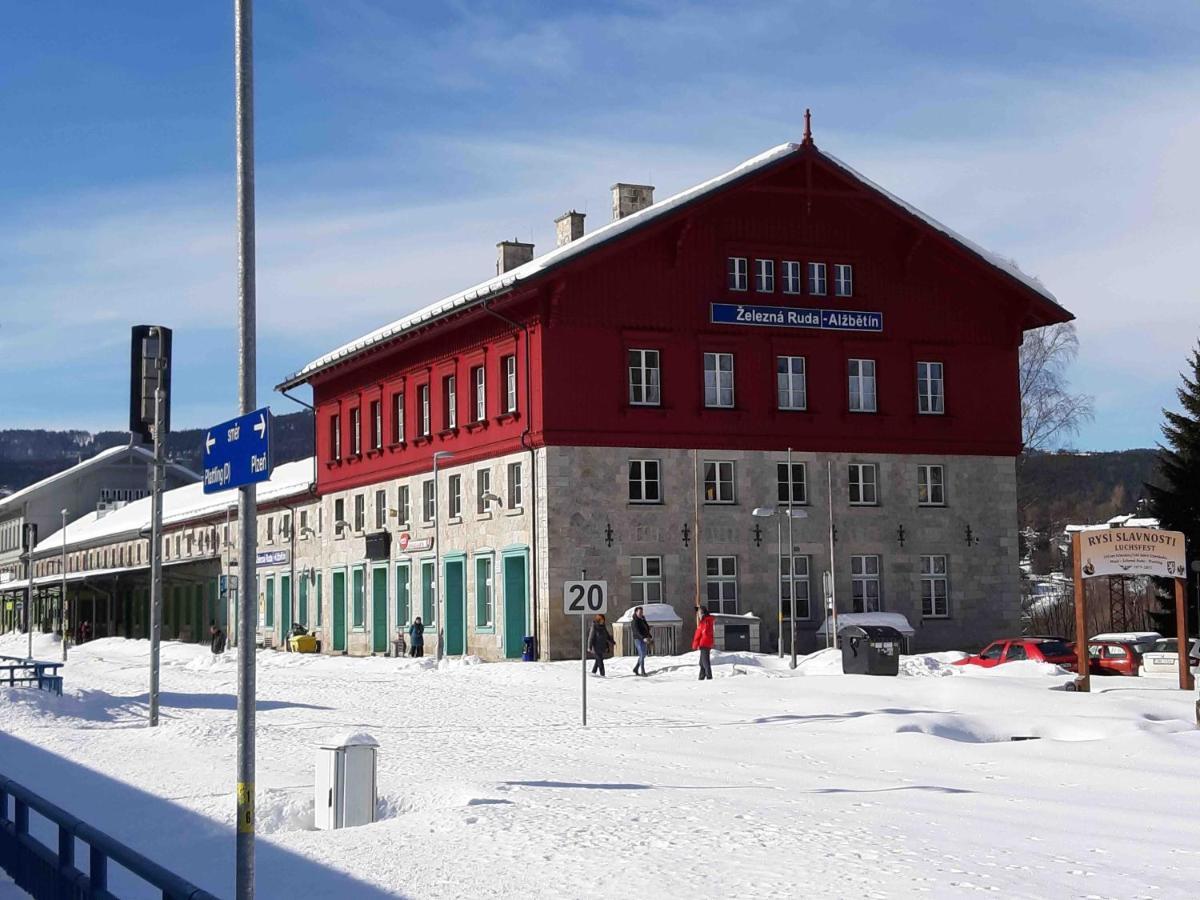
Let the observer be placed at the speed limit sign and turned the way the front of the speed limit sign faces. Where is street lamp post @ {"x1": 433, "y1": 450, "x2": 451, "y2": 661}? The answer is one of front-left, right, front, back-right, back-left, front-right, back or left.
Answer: back

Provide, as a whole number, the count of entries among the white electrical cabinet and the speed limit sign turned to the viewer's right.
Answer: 0

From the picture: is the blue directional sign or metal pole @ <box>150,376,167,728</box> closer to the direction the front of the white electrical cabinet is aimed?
the blue directional sign

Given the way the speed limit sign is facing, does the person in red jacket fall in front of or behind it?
behind

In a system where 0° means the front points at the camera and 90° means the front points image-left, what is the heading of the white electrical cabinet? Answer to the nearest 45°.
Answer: approximately 45°

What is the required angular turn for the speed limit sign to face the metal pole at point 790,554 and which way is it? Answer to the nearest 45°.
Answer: approximately 180°

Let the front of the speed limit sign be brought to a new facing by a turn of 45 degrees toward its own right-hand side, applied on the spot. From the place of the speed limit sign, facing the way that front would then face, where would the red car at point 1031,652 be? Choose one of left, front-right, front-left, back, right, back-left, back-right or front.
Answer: back

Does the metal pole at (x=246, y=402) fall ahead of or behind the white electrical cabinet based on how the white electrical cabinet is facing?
ahead

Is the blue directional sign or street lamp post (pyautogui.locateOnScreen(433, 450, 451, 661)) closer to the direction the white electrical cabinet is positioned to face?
the blue directional sign

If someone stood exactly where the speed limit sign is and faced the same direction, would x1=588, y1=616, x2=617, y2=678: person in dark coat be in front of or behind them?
behind

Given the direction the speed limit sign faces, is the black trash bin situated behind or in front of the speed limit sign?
behind

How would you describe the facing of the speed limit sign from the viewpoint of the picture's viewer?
facing the viewer

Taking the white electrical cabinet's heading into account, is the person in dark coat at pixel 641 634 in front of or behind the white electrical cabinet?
behind

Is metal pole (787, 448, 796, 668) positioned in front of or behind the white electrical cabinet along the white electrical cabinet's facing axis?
behind
